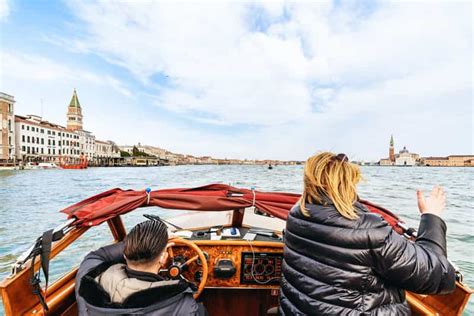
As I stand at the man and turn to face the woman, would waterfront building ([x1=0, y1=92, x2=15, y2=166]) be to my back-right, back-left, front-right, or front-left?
back-left

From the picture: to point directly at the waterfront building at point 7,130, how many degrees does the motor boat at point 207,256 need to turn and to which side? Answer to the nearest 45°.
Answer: approximately 45° to its left

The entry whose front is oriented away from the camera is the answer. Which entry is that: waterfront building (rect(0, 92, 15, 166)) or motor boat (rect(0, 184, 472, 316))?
the motor boat

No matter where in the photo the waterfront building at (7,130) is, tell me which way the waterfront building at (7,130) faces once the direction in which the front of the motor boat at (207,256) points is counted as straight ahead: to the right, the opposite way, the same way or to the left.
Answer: to the right

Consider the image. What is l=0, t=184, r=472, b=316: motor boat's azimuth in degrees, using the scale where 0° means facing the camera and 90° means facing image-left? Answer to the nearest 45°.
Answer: approximately 180°

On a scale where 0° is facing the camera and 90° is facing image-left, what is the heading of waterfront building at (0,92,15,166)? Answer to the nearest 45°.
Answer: approximately 315°

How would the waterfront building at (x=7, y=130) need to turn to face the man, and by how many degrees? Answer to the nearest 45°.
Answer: approximately 45° to its right

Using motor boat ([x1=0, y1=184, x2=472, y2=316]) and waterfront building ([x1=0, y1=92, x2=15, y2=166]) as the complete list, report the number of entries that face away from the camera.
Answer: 1

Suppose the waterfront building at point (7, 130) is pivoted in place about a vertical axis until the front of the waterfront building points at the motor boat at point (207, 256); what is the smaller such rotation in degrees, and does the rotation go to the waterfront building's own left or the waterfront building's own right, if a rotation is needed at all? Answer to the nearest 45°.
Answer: approximately 45° to the waterfront building's own right
